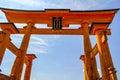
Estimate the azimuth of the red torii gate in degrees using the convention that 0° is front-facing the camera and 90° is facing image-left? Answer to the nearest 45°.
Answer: approximately 0°
